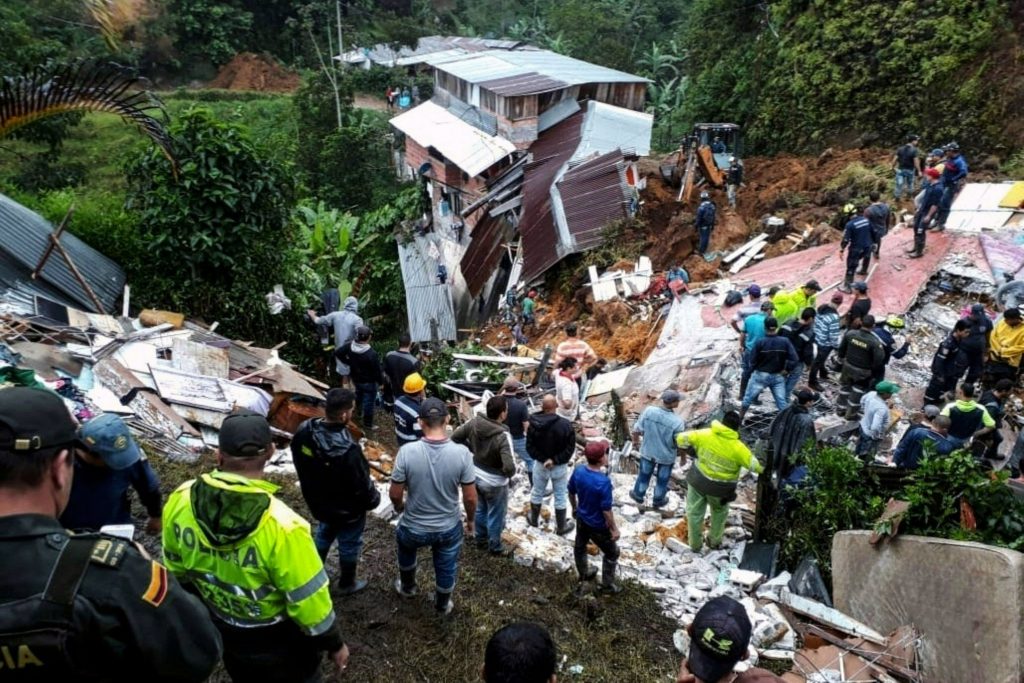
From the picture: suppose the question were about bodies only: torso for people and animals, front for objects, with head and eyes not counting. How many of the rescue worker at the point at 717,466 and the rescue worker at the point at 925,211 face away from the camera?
1

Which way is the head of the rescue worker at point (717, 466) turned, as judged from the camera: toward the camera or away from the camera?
away from the camera

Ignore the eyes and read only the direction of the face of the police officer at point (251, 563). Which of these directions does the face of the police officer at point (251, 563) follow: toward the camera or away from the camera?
away from the camera

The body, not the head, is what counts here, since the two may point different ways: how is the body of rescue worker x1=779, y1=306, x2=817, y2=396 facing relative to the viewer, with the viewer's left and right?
facing away from the viewer and to the right of the viewer

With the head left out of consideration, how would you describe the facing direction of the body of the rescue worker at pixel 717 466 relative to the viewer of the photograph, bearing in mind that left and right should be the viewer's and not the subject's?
facing away from the viewer

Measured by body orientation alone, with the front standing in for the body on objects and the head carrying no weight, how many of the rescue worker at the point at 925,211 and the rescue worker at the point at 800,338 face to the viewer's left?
1

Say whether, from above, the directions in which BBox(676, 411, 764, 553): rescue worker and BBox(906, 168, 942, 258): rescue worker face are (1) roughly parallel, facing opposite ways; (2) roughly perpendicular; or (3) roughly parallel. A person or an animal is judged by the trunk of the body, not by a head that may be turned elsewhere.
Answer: roughly perpendicular

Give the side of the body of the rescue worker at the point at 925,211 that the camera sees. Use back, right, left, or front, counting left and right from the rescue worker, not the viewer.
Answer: left
